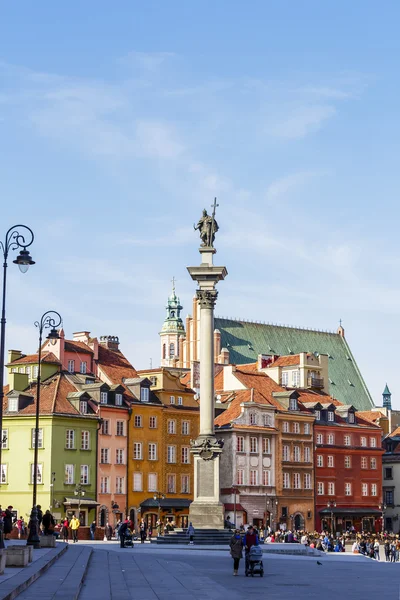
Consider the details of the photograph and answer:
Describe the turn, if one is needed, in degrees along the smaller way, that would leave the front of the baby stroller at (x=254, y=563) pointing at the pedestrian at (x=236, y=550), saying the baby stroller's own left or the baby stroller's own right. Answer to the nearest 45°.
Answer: approximately 135° to the baby stroller's own right

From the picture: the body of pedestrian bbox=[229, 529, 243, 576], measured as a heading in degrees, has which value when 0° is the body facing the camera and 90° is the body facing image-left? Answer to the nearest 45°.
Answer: approximately 0°

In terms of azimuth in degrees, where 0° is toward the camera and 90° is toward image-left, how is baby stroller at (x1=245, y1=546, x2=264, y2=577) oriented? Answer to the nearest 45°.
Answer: approximately 0°

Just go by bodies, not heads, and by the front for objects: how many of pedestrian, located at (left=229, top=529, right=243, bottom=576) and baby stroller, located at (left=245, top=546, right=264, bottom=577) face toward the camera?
2

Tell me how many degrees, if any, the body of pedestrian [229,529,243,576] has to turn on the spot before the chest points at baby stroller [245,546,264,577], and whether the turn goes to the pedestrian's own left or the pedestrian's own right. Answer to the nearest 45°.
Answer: approximately 45° to the pedestrian's own left
